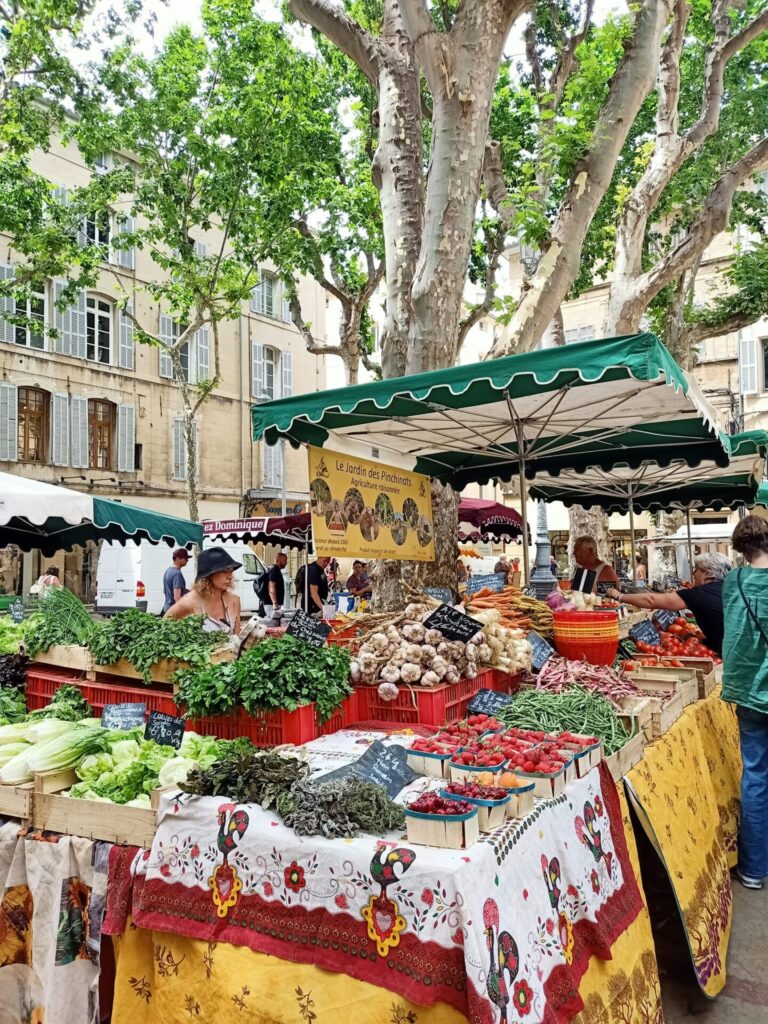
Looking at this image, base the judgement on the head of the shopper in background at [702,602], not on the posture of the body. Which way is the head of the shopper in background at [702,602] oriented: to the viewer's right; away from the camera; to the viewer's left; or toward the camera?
to the viewer's left

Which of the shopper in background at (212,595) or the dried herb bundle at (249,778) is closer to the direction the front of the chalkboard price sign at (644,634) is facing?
the dried herb bundle

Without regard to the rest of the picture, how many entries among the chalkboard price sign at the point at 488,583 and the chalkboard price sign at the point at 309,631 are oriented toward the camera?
2

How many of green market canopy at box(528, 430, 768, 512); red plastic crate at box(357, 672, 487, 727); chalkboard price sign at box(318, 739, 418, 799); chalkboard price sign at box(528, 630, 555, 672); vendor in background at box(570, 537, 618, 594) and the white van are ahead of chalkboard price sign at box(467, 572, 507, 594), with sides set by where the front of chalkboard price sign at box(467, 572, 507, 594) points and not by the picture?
3

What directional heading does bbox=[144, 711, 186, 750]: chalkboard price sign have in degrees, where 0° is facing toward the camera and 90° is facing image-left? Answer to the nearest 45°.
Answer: approximately 0°

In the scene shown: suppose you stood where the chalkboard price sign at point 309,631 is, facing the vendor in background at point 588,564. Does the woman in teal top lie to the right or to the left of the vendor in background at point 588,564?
right

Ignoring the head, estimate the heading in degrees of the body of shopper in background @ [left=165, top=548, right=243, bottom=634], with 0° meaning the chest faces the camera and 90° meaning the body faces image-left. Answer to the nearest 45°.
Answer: approximately 315°

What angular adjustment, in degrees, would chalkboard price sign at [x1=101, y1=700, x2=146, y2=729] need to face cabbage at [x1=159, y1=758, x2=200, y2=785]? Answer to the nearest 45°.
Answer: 0° — it already faces it

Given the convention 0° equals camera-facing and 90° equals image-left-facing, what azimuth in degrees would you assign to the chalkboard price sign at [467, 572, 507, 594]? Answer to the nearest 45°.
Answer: approximately 0°

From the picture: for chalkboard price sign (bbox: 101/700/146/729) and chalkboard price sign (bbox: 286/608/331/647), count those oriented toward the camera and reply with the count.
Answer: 2

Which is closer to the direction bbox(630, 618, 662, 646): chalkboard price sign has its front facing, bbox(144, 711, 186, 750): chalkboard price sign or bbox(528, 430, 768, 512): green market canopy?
the chalkboard price sign
